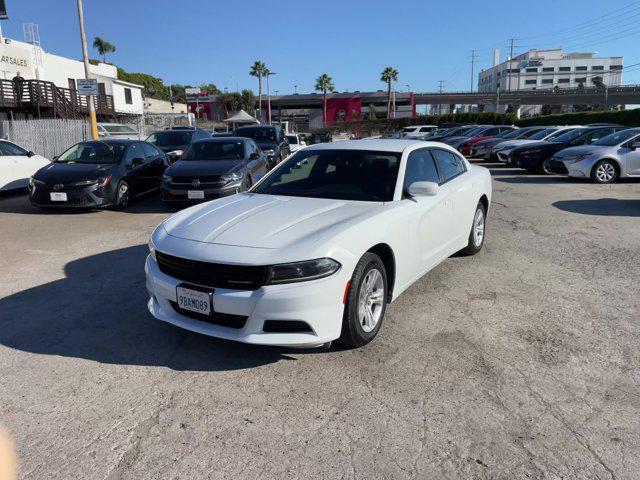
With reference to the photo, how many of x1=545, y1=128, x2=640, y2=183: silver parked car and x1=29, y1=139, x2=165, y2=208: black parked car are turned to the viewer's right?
0

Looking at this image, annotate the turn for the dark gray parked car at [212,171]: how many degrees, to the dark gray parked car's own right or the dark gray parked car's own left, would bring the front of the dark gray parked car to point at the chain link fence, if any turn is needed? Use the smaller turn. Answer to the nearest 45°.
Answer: approximately 90° to the dark gray parked car's own right

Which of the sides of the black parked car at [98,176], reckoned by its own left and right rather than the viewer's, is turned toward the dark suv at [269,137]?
back

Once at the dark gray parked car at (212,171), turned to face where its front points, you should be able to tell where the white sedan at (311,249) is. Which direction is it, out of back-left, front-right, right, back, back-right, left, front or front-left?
front-left

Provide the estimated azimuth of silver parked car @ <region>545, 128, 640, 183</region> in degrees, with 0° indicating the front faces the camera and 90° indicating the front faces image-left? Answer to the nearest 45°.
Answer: approximately 45°

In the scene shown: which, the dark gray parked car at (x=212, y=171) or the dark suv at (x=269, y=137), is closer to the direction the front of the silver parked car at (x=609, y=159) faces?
the dark gray parked car

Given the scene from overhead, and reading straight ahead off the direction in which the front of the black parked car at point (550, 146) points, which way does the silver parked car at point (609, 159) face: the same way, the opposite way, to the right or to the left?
the same way

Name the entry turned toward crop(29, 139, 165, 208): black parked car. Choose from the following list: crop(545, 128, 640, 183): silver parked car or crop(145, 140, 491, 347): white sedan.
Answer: the silver parked car

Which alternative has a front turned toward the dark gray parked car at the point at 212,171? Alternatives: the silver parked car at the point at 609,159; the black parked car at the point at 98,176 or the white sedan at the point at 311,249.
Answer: the silver parked car

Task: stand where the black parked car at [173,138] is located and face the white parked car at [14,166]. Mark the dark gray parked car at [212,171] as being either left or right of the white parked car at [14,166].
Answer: left

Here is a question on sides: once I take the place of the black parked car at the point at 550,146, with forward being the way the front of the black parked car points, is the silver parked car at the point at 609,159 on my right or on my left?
on my left

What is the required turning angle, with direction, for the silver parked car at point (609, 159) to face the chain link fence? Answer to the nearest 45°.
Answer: approximately 45° to its right

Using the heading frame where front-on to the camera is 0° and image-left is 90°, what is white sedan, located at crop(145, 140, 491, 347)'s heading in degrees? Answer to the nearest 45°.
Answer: approximately 45°

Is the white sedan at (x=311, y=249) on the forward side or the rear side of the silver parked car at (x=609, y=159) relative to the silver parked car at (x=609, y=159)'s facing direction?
on the forward side

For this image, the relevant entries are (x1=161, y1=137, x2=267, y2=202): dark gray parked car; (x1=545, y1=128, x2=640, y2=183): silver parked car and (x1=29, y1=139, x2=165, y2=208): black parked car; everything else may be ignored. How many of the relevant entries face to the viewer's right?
0

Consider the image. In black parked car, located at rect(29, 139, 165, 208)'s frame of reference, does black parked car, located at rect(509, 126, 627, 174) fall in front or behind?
behind

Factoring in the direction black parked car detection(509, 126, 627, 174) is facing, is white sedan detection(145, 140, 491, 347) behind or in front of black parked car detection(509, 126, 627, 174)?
in front

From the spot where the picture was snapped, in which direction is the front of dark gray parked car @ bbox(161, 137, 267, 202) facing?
facing the viewer and to the left of the viewer
